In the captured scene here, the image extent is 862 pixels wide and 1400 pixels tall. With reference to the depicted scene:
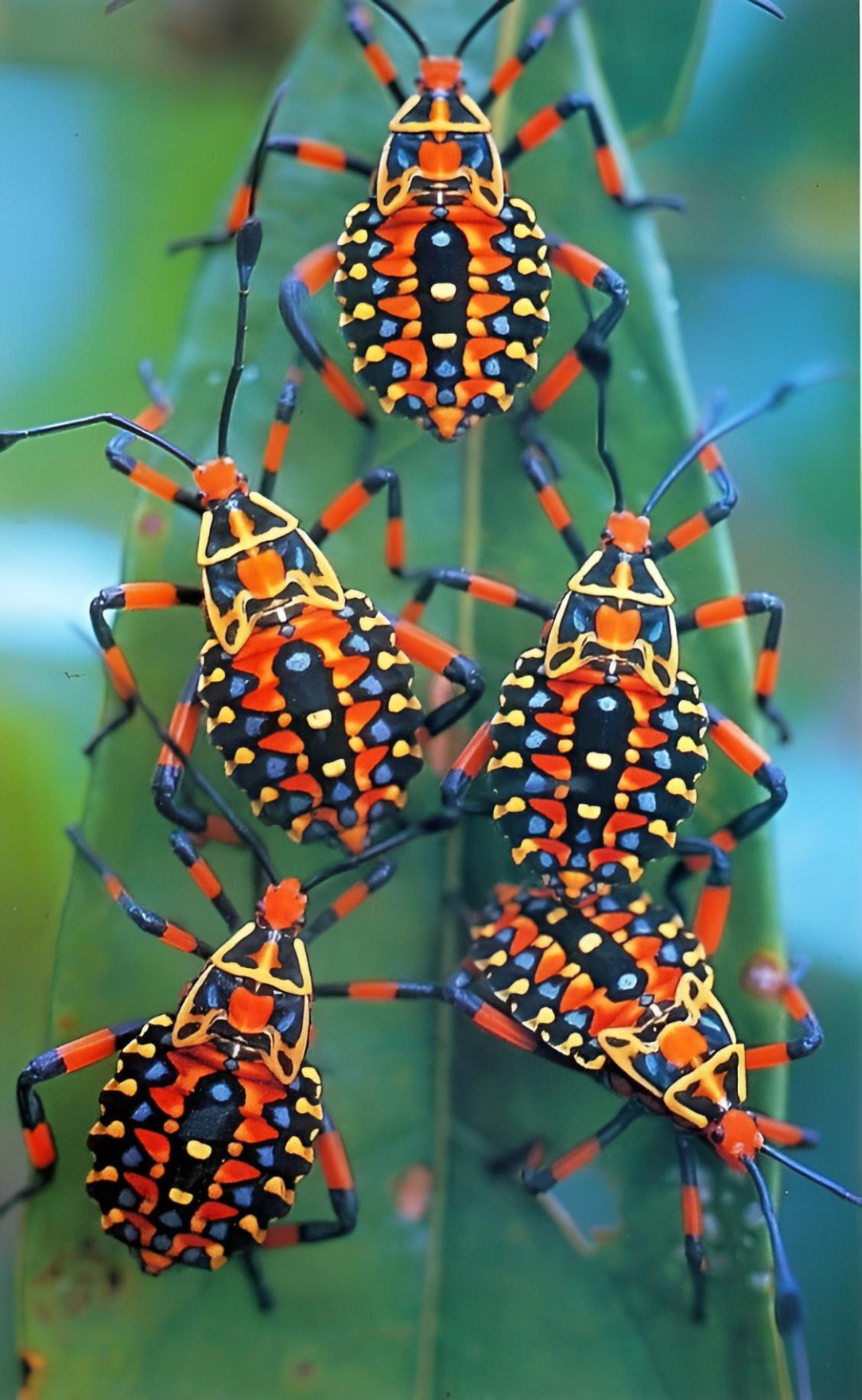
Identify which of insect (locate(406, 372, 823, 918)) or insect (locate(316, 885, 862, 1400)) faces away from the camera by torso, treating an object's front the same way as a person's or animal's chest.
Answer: insect (locate(406, 372, 823, 918))

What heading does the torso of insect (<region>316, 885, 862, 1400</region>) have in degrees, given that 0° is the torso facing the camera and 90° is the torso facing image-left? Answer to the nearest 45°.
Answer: approximately 315°

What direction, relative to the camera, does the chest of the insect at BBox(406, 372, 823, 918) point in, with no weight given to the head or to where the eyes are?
away from the camera

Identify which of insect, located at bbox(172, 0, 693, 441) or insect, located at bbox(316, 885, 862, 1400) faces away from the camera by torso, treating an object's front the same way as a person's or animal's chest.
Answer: insect, located at bbox(172, 0, 693, 441)

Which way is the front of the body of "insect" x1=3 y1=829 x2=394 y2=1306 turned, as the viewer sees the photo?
away from the camera

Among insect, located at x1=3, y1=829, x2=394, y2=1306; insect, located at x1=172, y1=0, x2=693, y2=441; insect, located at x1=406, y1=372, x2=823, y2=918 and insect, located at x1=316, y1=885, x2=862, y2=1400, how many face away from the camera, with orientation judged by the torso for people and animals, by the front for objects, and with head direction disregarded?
3

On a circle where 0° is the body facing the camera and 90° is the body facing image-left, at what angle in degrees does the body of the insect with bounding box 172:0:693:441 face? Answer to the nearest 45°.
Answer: approximately 180°
